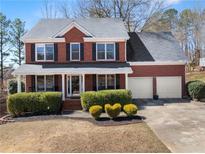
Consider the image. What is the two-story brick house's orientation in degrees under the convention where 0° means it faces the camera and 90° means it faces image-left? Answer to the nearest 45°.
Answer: approximately 0°

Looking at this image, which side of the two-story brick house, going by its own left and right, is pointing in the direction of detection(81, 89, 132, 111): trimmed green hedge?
front

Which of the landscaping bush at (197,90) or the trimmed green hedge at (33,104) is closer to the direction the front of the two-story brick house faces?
the trimmed green hedge

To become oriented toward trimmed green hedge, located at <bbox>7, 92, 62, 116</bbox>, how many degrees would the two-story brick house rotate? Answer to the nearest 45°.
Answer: approximately 45° to its right

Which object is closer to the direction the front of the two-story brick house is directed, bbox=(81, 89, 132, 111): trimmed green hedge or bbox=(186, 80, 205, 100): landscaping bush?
the trimmed green hedge

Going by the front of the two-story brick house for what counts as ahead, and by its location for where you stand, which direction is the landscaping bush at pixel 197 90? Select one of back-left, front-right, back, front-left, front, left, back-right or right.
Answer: left
